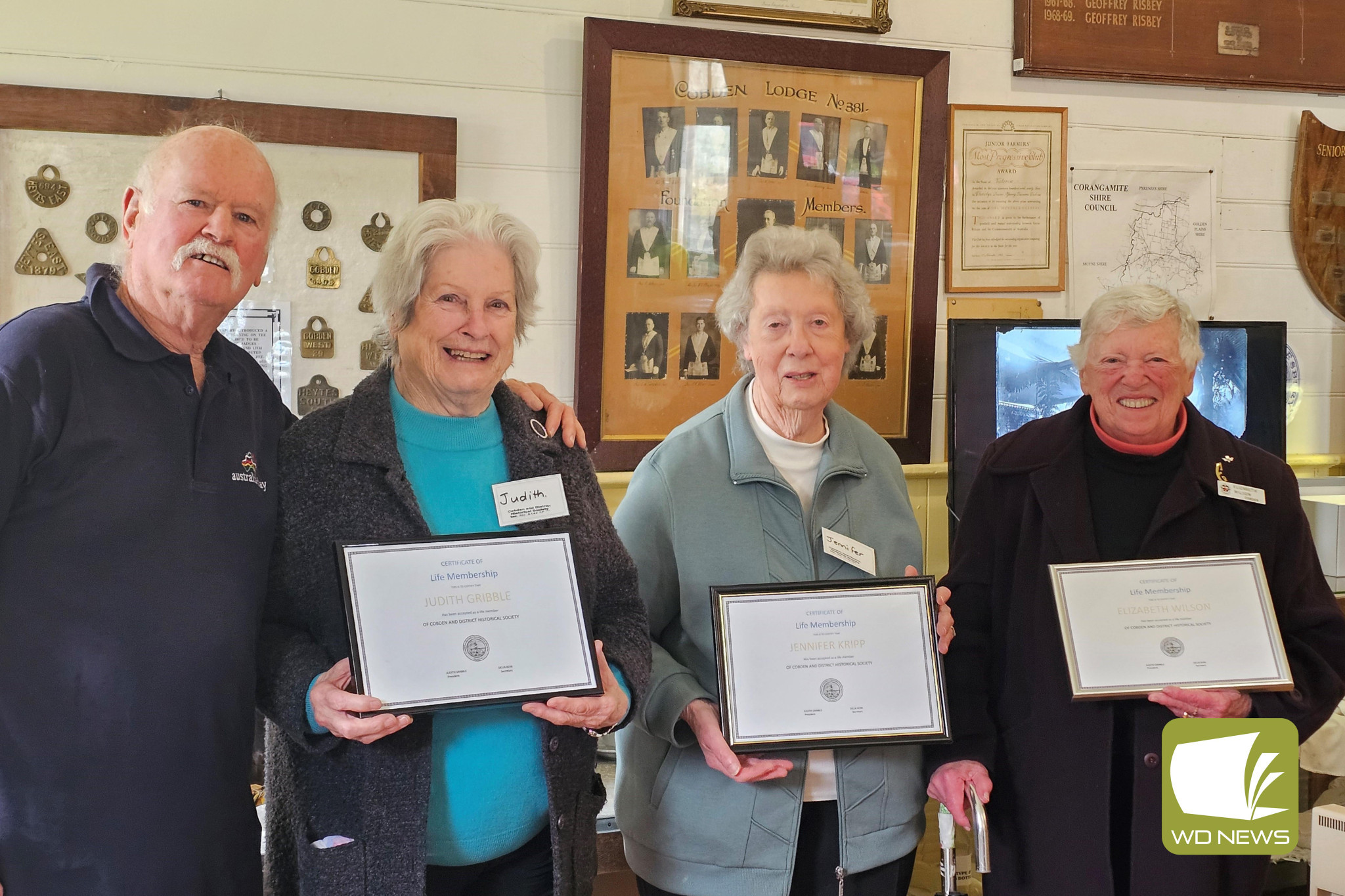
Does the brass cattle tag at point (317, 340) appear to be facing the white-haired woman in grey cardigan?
yes

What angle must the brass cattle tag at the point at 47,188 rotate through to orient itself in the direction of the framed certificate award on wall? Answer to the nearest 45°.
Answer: approximately 90° to its left

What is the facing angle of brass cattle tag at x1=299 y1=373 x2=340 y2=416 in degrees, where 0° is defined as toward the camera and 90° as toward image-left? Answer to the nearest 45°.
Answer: approximately 0°

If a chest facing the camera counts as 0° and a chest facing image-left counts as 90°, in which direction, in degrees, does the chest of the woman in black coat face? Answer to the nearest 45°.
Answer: approximately 0°

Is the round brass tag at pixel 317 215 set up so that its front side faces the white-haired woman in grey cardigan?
yes

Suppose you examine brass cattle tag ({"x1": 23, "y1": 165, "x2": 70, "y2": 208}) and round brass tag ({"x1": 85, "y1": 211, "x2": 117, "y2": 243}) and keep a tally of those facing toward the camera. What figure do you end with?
2

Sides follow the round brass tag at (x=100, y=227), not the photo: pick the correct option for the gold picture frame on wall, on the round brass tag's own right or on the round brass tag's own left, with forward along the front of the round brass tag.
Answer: on the round brass tag's own left
